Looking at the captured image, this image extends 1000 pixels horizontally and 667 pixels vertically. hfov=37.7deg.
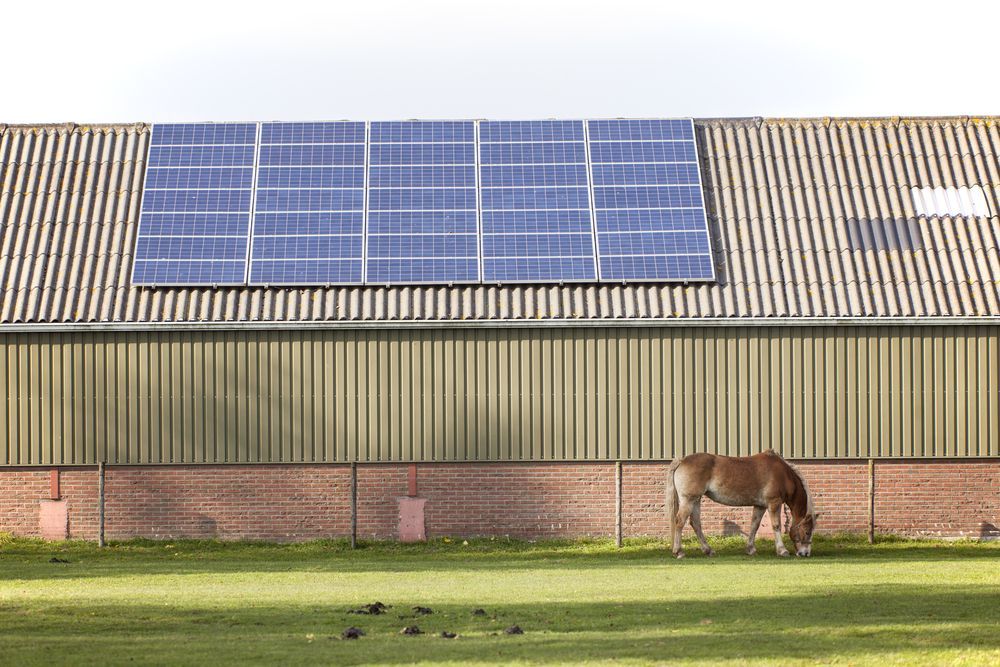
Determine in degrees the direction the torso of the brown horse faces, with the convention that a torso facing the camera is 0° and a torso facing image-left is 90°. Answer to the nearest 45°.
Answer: approximately 270°
